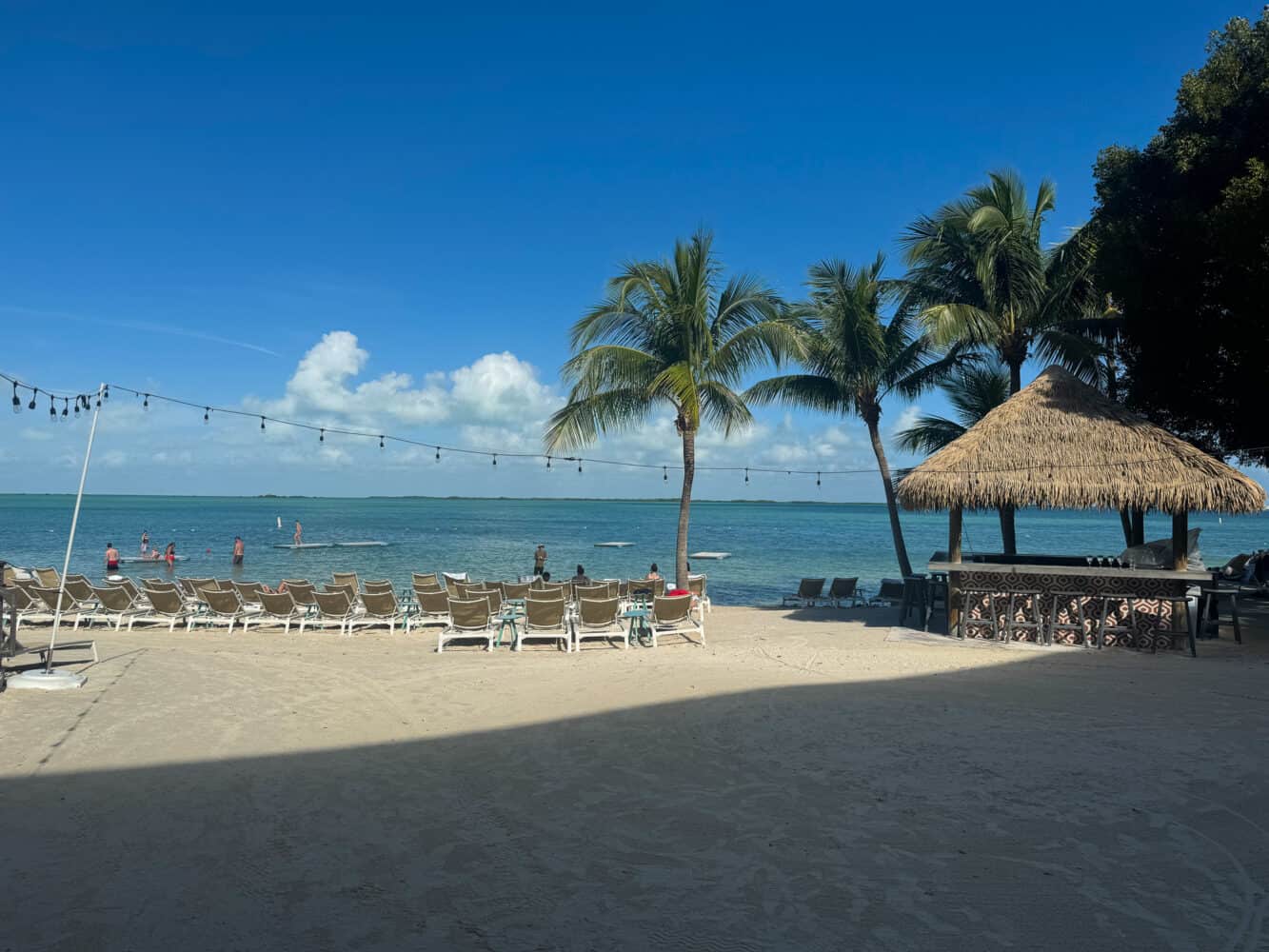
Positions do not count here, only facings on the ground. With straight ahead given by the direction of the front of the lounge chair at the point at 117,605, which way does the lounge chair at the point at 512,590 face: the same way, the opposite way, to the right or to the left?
the same way

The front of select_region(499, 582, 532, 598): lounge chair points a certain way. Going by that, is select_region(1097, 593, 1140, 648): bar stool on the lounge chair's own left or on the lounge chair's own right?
on the lounge chair's own right

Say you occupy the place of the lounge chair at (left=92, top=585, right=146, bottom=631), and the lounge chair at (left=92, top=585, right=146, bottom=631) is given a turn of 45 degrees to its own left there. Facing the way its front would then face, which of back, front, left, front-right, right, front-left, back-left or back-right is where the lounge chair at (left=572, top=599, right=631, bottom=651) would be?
back-right

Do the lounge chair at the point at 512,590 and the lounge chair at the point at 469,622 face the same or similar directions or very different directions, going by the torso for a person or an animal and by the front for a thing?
same or similar directions

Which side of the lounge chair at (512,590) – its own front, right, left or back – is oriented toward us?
back

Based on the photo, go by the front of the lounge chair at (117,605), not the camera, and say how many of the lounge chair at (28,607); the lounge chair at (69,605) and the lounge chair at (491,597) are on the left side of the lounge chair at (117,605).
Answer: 2

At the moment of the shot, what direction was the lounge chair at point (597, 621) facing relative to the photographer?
facing away from the viewer

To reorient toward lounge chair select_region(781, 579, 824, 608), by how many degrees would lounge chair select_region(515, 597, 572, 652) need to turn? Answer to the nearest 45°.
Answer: approximately 45° to its right

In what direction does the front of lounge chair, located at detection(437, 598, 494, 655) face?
away from the camera

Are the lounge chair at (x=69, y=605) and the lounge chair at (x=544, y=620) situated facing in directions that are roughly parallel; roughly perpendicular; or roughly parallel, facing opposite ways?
roughly parallel

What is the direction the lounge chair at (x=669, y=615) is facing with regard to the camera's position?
facing away from the viewer

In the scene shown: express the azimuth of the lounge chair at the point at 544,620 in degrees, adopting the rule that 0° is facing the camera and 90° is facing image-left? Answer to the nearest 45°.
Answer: approximately 180°

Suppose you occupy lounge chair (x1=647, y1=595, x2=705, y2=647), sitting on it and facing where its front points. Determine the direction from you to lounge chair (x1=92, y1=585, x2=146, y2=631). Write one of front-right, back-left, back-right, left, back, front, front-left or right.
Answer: left

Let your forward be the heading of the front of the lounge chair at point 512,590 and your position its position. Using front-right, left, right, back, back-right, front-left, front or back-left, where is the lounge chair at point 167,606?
left

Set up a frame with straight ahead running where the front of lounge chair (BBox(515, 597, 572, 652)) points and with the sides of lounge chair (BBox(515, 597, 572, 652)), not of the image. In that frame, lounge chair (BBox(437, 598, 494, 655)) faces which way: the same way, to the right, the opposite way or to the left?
the same way

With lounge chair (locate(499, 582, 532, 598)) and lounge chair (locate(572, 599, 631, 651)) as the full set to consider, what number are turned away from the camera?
2

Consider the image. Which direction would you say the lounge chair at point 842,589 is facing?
away from the camera

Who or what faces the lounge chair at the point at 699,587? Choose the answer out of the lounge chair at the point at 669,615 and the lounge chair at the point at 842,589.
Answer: the lounge chair at the point at 669,615

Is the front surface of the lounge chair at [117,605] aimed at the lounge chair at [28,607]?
no

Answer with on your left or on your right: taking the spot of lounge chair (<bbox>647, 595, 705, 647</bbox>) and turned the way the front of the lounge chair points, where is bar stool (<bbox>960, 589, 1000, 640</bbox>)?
on your right

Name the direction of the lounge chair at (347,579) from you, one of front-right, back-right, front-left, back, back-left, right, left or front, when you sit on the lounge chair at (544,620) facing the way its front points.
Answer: front-left
